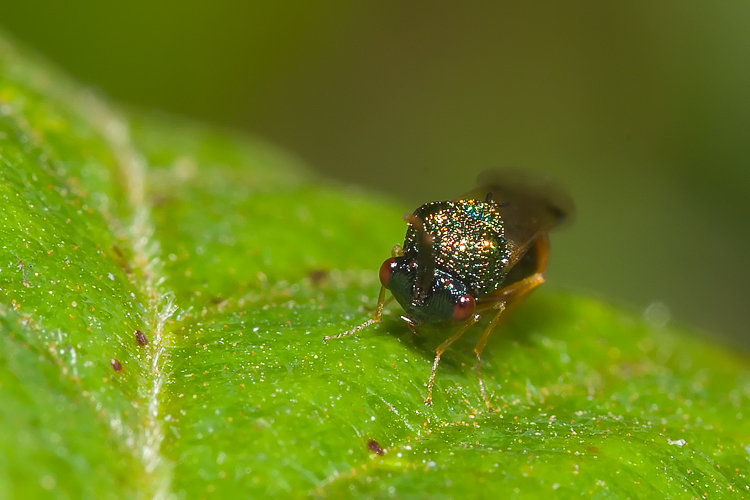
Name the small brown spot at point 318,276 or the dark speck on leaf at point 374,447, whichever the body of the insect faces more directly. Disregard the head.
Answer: the dark speck on leaf

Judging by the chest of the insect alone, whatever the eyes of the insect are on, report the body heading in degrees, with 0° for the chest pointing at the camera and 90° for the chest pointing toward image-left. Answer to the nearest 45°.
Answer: approximately 45°

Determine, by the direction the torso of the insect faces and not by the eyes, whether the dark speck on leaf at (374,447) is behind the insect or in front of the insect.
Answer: in front

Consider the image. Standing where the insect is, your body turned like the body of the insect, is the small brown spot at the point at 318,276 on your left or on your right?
on your right
